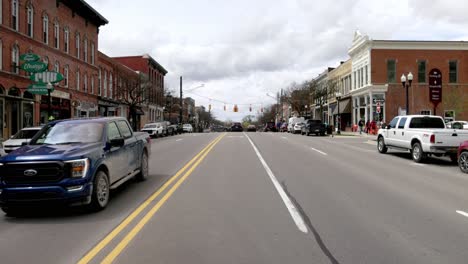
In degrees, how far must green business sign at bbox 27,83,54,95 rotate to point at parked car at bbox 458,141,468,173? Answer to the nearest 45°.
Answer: approximately 45° to its left

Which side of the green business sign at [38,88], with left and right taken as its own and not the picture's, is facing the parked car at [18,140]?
front

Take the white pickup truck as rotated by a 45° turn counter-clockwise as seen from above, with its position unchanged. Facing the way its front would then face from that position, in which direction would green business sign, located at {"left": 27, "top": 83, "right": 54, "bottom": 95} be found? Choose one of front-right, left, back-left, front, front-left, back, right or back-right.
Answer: front

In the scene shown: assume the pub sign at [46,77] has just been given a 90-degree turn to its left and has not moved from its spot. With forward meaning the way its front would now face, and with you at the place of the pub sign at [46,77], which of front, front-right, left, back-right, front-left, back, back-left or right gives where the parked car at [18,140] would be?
right

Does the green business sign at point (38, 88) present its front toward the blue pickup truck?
yes

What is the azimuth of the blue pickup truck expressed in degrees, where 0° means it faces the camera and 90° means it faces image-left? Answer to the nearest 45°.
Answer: approximately 45°

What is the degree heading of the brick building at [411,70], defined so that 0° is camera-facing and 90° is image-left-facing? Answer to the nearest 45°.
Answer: approximately 90°

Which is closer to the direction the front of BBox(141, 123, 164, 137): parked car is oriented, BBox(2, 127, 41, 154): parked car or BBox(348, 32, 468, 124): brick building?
the parked car

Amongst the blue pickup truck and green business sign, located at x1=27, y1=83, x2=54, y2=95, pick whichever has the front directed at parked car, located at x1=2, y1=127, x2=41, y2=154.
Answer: the green business sign

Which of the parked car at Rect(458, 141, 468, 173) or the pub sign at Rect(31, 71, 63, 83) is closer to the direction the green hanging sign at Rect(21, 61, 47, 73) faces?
the parked car

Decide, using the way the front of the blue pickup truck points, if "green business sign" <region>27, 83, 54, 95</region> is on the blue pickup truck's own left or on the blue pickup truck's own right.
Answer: on the blue pickup truck's own right

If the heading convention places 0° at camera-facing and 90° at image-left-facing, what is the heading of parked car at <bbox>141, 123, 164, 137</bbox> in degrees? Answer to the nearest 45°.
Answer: approximately 45°
